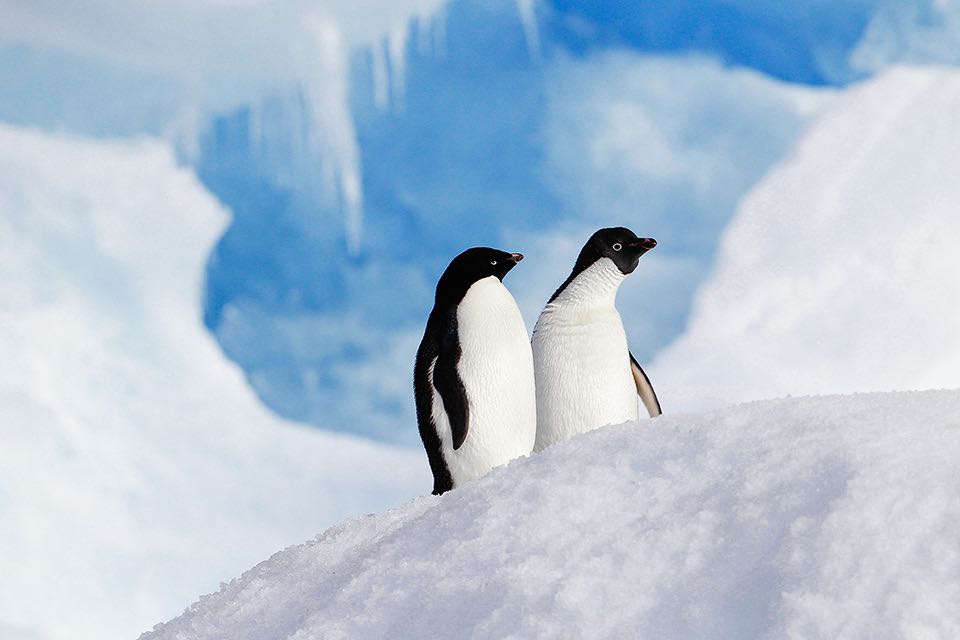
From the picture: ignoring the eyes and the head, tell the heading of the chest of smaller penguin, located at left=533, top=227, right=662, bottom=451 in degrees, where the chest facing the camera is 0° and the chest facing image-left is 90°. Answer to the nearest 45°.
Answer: approximately 315°
